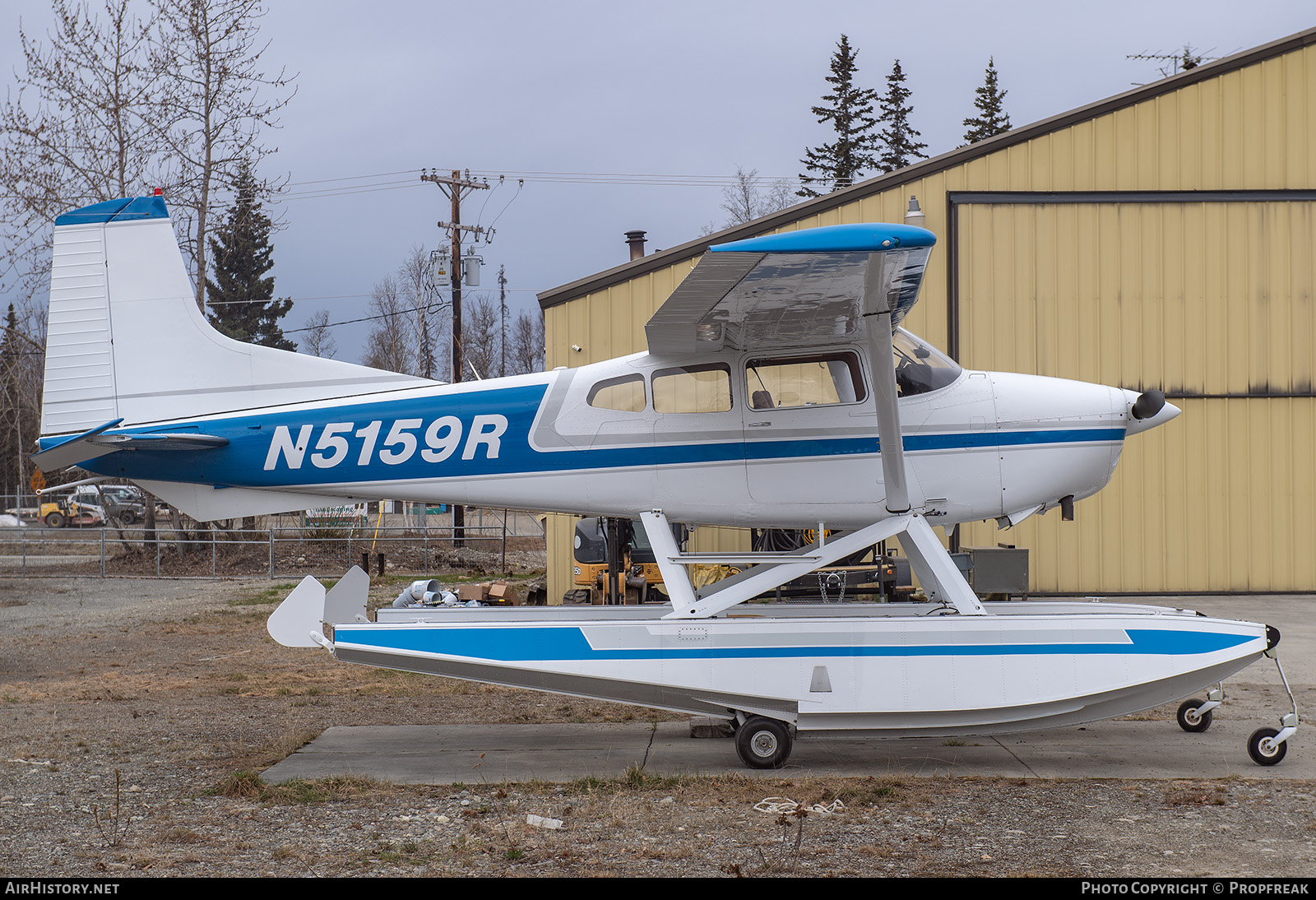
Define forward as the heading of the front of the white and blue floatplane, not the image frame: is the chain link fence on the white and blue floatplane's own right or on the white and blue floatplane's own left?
on the white and blue floatplane's own left

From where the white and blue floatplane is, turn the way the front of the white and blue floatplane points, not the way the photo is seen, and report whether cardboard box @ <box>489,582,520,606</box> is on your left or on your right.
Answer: on your left

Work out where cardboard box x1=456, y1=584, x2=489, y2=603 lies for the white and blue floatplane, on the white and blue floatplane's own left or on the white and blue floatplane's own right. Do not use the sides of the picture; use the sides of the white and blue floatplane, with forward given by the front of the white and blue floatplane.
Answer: on the white and blue floatplane's own left

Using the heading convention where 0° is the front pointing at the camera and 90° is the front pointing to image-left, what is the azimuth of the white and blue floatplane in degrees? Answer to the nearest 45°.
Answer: approximately 270°

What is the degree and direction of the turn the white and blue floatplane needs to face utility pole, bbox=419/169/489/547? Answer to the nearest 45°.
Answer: approximately 90° to its left
